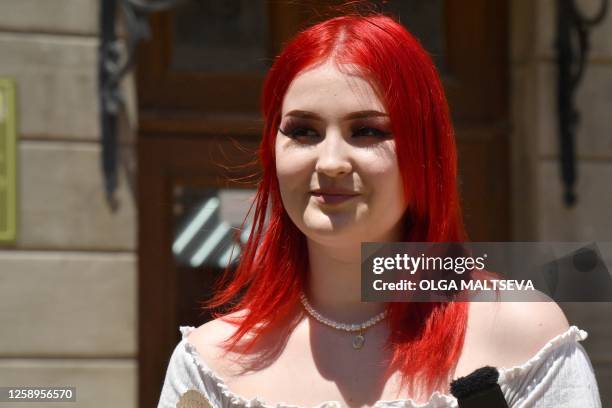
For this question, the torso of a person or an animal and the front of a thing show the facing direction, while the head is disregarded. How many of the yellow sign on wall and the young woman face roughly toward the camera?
2

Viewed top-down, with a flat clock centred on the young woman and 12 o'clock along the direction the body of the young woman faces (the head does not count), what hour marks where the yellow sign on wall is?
The yellow sign on wall is roughly at 5 o'clock from the young woman.

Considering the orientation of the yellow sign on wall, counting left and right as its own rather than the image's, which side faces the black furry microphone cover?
front

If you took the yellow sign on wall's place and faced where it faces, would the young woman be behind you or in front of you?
in front

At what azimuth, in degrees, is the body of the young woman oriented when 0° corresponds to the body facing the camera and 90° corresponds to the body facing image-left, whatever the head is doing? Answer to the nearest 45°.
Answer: approximately 0°

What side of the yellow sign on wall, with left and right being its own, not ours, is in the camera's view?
front
